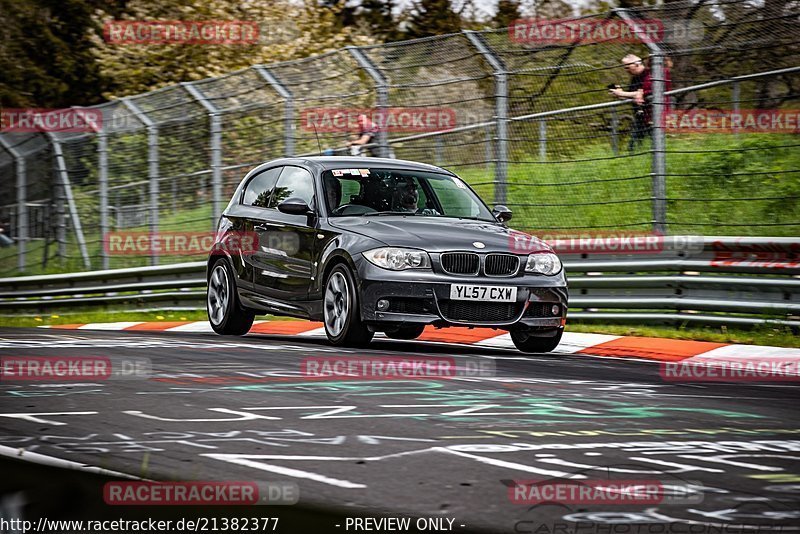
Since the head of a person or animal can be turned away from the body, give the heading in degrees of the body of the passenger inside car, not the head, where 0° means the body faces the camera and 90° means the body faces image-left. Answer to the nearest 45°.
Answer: approximately 315°

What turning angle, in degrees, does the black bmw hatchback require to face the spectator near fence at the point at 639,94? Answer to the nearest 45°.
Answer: approximately 90° to its left

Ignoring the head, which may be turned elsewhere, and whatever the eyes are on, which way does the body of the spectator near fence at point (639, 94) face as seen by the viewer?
to the viewer's left

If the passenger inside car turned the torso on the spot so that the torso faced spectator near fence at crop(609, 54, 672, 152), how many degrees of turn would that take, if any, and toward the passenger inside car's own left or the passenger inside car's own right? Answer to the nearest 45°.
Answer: approximately 90° to the passenger inside car's own left

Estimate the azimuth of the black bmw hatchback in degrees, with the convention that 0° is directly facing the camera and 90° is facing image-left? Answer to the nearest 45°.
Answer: approximately 315°

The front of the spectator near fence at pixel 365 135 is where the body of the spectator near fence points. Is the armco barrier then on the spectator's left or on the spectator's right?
on the spectator's left
